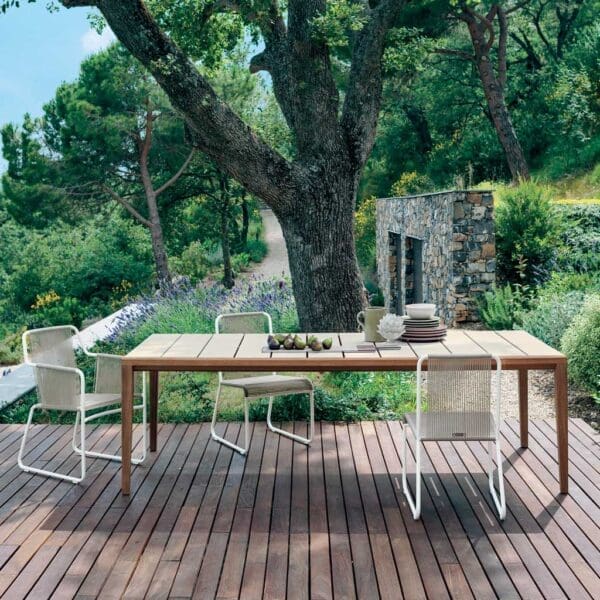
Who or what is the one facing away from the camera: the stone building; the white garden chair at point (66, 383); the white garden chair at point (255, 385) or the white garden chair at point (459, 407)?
the white garden chair at point (459, 407)

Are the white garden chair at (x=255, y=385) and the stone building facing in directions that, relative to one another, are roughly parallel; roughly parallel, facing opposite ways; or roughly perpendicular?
roughly perpendicular

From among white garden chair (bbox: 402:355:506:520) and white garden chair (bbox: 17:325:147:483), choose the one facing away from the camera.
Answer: white garden chair (bbox: 402:355:506:520)

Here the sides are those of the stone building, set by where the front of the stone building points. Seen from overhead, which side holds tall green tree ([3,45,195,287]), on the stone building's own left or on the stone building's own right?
on the stone building's own right

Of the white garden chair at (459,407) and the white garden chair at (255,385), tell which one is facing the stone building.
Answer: the white garden chair at (459,407)

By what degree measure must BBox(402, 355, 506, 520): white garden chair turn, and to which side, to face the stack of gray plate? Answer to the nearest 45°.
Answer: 0° — it already faces it

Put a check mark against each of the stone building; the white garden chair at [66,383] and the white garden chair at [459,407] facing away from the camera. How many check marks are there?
1

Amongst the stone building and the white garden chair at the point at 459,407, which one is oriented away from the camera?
the white garden chair

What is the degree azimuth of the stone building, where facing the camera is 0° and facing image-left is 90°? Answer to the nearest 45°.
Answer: approximately 45°

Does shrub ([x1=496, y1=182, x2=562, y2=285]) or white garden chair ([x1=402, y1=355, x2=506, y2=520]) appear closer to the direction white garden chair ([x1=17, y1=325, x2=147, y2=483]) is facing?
the white garden chair

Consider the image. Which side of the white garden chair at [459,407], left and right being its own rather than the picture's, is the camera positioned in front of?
back

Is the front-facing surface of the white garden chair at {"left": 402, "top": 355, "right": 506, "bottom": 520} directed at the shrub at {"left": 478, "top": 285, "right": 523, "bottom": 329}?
yes
